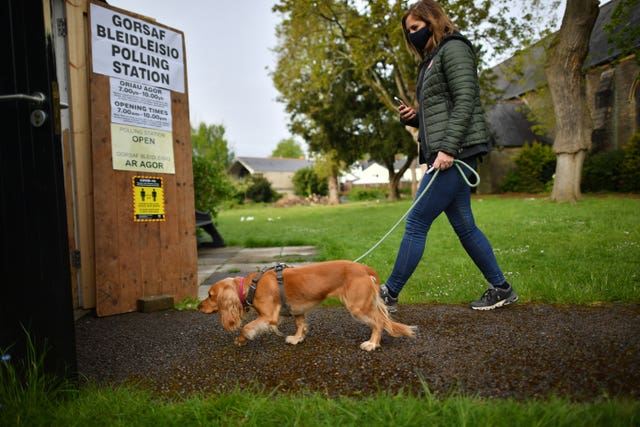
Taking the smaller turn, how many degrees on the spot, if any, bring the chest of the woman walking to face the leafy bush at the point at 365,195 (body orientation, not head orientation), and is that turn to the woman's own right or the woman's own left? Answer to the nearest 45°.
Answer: approximately 90° to the woman's own right

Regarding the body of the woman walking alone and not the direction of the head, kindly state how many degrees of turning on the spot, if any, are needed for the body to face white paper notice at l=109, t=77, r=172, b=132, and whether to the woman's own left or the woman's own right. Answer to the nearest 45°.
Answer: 0° — they already face it

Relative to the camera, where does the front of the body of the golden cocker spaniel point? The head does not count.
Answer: to the viewer's left

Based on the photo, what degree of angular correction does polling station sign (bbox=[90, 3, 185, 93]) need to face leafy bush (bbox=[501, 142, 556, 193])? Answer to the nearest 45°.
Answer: approximately 90° to its left

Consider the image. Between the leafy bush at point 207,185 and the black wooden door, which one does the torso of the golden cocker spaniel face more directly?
the black wooden door

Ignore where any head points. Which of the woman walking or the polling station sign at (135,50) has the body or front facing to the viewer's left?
the woman walking

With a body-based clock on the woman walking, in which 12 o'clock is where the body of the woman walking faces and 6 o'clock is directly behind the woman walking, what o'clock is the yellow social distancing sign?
The yellow social distancing sign is roughly at 12 o'clock from the woman walking.

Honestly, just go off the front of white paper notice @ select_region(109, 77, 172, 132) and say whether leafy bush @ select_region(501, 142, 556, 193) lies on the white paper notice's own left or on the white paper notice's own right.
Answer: on the white paper notice's own left

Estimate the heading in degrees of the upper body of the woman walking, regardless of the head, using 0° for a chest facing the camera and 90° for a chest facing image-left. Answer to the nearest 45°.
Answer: approximately 90°

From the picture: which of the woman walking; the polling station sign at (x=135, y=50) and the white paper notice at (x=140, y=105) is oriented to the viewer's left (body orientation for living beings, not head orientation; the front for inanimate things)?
the woman walking

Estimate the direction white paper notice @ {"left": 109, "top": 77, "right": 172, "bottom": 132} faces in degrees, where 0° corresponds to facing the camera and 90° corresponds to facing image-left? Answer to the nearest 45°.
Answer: approximately 315°

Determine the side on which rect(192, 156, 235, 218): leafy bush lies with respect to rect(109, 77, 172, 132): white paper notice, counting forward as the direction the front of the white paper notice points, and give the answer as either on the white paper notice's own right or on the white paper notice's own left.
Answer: on the white paper notice's own left
